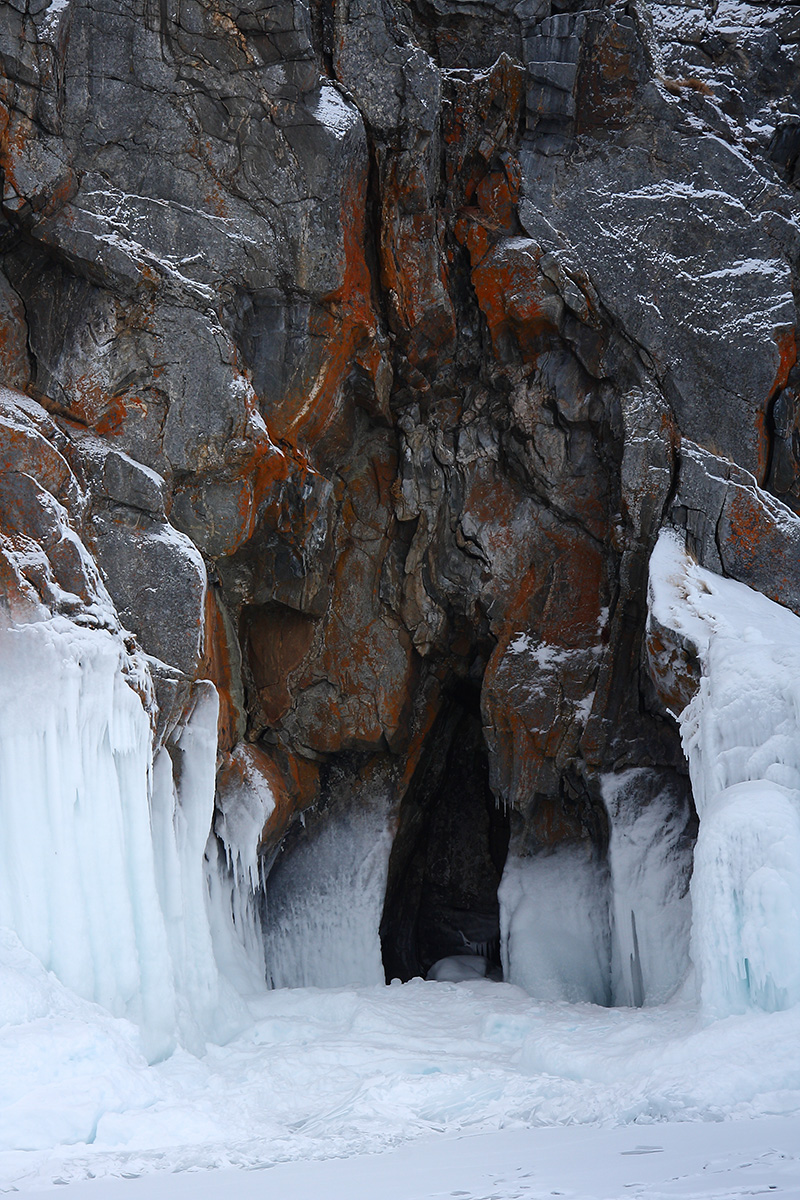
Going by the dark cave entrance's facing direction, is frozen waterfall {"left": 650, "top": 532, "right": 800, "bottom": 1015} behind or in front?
in front

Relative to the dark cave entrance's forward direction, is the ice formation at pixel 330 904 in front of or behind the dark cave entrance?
in front

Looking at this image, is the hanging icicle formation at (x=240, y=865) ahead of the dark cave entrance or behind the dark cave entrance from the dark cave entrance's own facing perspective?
ahead

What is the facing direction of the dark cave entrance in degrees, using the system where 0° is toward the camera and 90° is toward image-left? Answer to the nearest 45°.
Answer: approximately 0°
